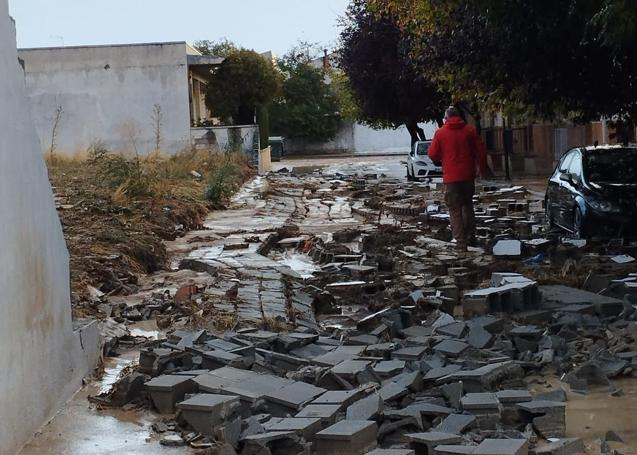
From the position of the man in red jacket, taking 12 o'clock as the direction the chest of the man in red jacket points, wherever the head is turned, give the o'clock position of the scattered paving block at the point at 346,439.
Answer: The scattered paving block is roughly at 6 o'clock from the man in red jacket.

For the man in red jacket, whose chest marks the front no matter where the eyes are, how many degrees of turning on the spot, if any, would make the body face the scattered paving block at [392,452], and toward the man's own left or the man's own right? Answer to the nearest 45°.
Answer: approximately 180°

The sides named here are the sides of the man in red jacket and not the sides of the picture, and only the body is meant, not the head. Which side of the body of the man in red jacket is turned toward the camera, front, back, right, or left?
back

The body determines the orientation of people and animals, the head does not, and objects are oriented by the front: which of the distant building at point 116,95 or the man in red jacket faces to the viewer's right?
the distant building

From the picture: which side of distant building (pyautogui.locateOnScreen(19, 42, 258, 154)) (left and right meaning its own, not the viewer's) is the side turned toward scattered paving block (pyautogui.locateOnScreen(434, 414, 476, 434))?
right

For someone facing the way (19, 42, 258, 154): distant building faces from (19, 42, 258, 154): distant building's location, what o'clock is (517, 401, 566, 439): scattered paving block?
The scattered paving block is roughly at 3 o'clock from the distant building.

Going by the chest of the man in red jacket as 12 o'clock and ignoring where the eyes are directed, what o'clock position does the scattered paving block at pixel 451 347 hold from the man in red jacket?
The scattered paving block is roughly at 6 o'clock from the man in red jacket.

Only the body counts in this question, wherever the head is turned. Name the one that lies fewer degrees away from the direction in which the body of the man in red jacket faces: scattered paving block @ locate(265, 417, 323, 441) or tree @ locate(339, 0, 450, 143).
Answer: the tree

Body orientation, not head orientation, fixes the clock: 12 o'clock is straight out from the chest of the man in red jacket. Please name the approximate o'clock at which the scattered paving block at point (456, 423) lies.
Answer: The scattered paving block is roughly at 6 o'clock from the man in red jacket.

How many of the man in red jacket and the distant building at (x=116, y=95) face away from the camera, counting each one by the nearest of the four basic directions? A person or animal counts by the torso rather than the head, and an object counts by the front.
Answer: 1

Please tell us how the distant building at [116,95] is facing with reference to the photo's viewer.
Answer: facing to the right of the viewer

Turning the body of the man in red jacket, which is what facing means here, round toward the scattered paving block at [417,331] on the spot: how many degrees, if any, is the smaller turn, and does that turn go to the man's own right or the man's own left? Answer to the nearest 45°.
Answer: approximately 180°

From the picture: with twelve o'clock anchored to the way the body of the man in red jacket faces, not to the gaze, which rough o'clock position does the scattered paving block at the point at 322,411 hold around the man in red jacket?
The scattered paving block is roughly at 6 o'clock from the man in red jacket.

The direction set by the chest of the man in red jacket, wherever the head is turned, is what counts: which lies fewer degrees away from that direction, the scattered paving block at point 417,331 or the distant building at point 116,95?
the distant building

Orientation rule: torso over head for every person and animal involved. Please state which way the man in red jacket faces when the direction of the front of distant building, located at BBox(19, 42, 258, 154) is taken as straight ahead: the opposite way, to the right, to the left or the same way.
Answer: to the left

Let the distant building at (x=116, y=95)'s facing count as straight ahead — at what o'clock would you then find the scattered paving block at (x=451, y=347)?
The scattered paving block is roughly at 3 o'clock from the distant building.

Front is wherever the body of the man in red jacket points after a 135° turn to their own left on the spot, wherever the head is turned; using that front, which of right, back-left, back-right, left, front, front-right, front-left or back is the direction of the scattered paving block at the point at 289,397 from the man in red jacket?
front-left
